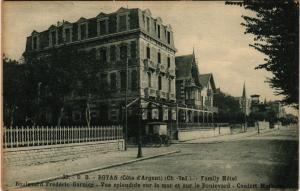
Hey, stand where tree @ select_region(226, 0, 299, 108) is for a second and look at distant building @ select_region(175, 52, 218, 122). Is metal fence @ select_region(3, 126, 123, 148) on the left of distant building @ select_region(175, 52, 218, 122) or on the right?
left
